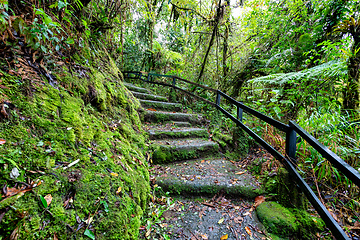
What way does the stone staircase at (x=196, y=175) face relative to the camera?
toward the camera

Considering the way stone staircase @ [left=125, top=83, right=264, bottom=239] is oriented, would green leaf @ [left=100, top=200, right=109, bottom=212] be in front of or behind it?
in front

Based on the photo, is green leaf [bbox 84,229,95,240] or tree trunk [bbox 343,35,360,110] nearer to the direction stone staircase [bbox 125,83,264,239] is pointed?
the green leaf

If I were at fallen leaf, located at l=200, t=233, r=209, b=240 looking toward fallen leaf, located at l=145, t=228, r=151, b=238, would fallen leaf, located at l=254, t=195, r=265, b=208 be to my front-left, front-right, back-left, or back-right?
back-right

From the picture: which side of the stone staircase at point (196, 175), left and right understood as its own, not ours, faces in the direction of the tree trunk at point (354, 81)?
left

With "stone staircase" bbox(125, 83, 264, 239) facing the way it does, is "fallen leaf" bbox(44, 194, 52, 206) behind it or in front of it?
in front
